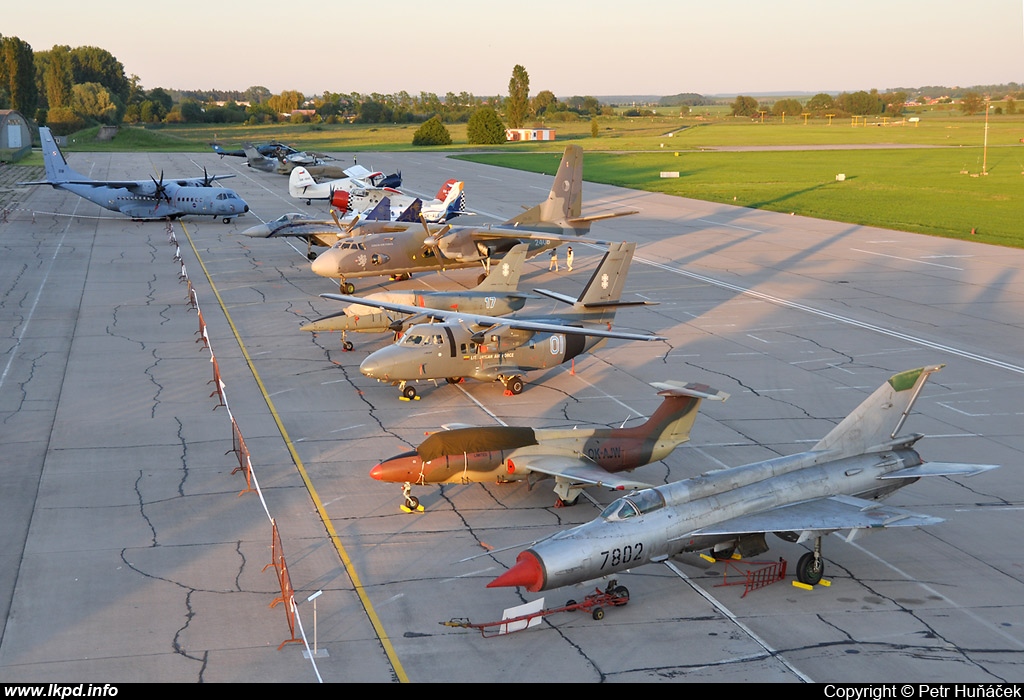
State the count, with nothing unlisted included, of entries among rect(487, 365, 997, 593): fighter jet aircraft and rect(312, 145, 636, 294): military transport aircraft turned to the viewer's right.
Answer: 0

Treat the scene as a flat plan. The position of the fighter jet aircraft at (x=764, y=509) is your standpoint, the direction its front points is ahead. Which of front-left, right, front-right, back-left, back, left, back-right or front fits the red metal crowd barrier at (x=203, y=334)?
right

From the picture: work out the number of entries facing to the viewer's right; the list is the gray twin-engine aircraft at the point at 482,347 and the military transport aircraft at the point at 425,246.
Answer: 0

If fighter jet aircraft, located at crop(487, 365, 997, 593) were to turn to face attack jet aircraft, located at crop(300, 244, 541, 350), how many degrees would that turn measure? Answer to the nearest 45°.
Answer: approximately 90° to its right

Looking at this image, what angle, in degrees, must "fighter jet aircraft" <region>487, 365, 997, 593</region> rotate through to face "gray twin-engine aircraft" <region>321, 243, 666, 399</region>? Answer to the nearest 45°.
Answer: approximately 90° to its right

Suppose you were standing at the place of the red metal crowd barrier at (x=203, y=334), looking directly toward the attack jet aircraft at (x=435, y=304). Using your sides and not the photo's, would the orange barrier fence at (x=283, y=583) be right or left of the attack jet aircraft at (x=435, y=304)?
right

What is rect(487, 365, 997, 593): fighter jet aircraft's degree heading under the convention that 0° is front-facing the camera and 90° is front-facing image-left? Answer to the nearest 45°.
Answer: approximately 45°

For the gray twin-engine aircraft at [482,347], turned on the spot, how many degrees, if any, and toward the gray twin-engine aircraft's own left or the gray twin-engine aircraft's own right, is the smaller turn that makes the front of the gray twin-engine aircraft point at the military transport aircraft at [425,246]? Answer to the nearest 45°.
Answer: approximately 135° to the gray twin-engine aircraft's own right

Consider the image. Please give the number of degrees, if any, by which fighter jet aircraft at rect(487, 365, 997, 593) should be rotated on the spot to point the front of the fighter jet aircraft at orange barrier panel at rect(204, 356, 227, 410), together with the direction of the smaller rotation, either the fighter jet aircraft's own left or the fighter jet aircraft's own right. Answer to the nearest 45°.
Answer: approximately 90° to the fighter jet aircraft's own right

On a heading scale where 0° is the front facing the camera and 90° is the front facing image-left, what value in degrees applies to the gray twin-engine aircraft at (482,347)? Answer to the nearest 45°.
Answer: approximately 45°

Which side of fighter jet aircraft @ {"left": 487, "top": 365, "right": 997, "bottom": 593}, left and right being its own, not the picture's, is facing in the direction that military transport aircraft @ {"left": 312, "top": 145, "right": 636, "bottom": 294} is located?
right

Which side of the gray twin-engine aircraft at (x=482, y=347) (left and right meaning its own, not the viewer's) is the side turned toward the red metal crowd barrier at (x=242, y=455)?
front
